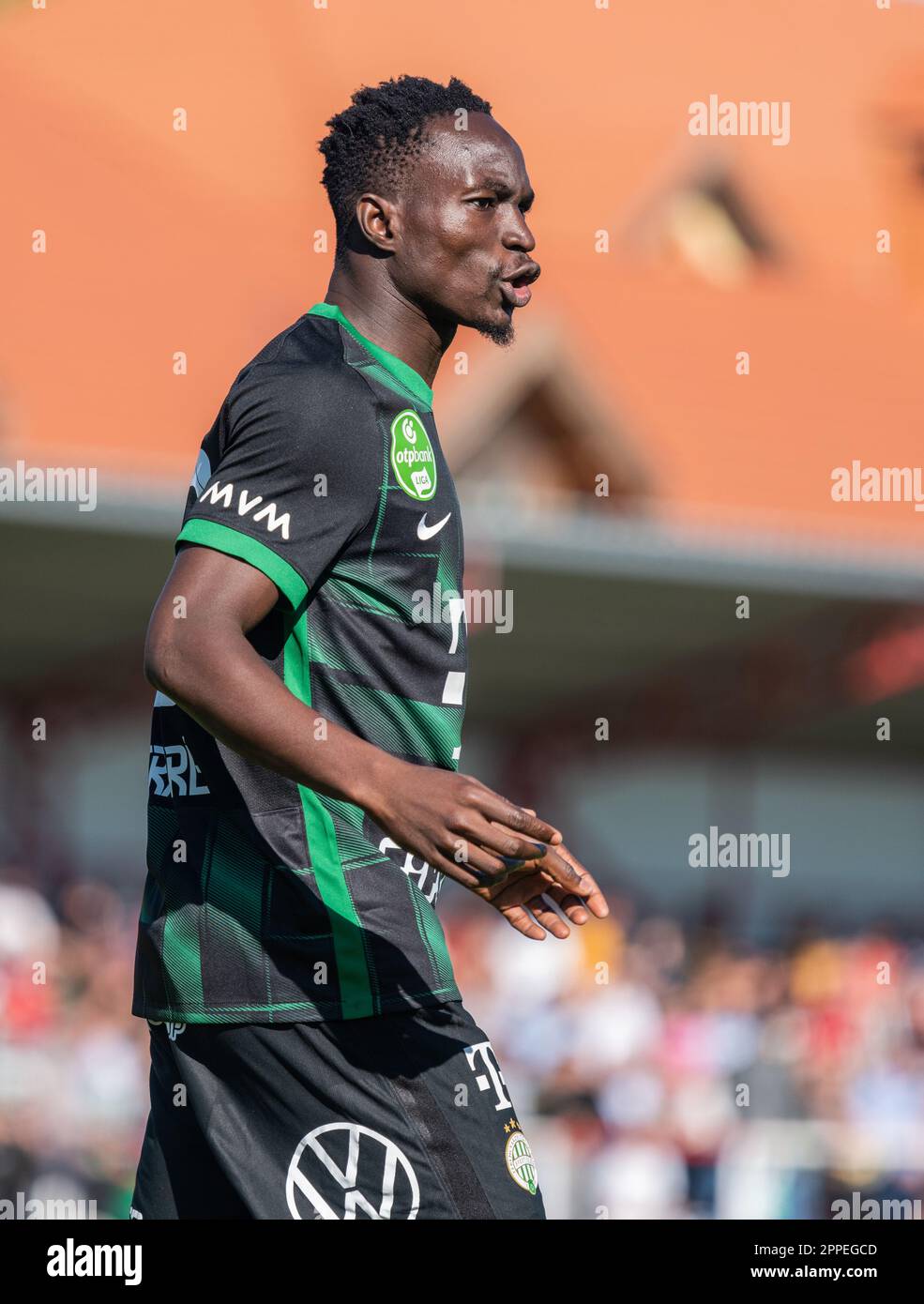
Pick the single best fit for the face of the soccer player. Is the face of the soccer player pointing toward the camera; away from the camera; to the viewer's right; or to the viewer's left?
to the viewer's right

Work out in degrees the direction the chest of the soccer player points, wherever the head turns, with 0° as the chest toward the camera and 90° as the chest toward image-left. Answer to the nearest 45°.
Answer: approximately 270°
